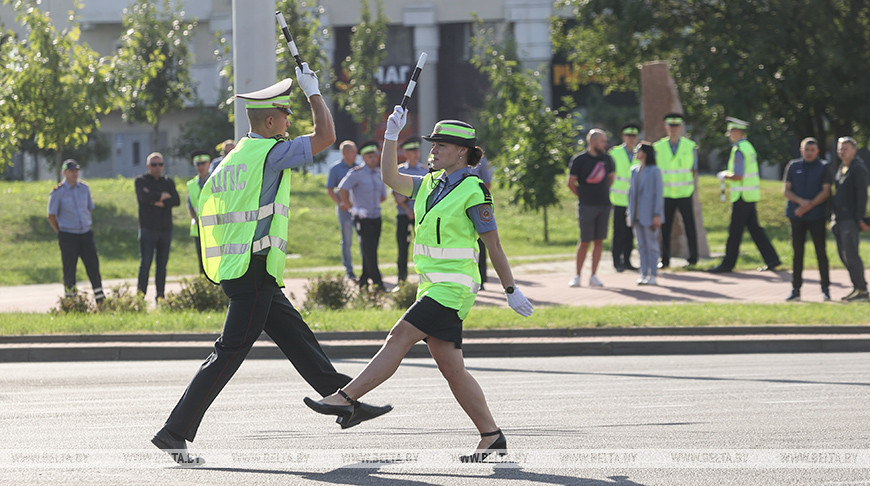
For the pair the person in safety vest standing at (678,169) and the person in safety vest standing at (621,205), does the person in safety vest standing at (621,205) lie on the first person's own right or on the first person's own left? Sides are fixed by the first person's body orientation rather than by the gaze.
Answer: on the first person's own right

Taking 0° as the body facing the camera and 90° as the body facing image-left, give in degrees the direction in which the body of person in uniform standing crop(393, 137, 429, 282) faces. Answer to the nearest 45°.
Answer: approximately 0°

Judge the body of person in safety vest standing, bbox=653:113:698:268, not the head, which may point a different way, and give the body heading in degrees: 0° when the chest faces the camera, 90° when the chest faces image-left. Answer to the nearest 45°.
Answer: approximately 0°

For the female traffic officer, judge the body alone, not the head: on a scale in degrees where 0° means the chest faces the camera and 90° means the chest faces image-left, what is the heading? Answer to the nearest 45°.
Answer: approximately 45°

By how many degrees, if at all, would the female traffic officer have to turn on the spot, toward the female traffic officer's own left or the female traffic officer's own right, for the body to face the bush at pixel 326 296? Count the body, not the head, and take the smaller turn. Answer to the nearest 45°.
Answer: approximately 135° to the female traffic officer's own right

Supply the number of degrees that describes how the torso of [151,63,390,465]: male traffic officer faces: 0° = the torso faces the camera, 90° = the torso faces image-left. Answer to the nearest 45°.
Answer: approximately 225°
